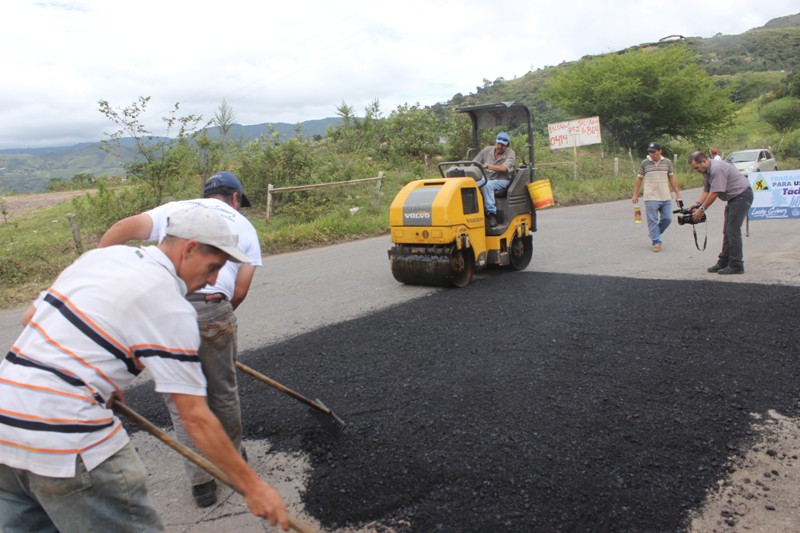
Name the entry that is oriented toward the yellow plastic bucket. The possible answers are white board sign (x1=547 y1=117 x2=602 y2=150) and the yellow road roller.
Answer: the white board sign

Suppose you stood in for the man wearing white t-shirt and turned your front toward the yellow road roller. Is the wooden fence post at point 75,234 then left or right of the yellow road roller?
left

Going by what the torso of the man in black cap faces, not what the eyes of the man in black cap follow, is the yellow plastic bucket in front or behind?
in front

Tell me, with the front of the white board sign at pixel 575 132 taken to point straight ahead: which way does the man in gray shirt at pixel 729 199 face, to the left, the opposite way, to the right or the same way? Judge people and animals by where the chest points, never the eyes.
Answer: to the right

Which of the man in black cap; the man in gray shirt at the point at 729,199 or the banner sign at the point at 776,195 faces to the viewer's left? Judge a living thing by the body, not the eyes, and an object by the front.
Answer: the man in gray shirt

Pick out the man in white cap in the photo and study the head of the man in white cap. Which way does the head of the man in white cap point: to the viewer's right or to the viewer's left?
to the viewer's right

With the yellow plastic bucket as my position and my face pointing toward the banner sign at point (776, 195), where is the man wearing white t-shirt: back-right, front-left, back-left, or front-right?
back-right

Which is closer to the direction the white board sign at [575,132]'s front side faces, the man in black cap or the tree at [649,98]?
the man in black cap

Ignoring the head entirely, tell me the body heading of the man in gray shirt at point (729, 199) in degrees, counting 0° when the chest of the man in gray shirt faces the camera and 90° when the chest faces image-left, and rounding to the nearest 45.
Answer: approximately 90°

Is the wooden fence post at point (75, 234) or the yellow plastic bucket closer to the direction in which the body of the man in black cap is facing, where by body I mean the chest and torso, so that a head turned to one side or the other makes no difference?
the yellow plastic bucket

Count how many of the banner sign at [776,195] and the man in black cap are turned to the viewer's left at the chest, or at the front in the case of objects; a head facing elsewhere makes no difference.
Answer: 0

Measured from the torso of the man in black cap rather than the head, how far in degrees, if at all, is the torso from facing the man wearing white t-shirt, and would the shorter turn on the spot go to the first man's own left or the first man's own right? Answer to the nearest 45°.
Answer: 0° — they already face them
